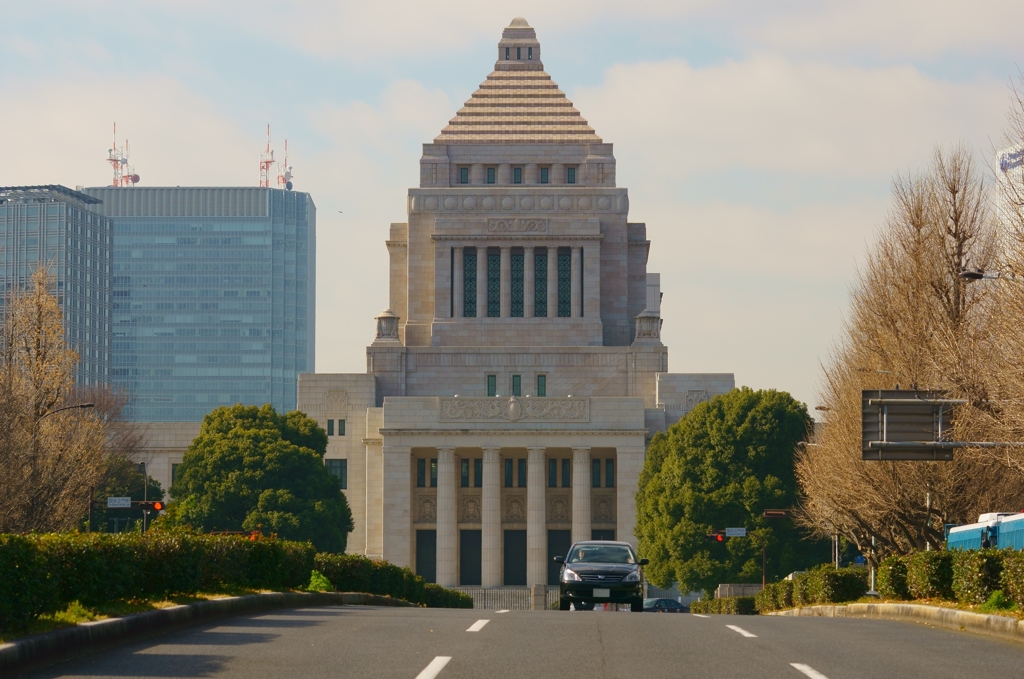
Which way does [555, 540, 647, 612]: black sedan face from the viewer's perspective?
toward the camera

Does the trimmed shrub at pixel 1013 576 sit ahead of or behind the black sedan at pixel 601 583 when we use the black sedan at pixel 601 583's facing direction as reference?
ahead

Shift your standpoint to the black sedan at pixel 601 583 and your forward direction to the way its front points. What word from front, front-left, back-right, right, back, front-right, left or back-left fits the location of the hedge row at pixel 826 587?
back-left

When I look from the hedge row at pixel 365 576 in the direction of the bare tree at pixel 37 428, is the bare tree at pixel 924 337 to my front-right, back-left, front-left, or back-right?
back-right

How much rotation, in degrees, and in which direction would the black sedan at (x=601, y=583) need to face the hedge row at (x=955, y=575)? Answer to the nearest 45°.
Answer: approximately 45° to its left

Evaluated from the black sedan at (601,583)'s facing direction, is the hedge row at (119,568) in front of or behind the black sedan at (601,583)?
in front

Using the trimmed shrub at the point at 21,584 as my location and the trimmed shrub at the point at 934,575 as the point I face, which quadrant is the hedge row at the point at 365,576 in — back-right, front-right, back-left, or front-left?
front-left

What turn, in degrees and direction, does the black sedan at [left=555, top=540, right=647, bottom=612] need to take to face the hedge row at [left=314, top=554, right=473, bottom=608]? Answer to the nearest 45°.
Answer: approximately 135° to its right

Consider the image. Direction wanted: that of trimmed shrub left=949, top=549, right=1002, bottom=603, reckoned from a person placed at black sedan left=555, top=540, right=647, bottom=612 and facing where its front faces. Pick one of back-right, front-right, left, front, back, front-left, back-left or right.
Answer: front-left

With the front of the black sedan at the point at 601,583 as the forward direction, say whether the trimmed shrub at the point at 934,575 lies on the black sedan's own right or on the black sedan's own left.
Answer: on the black sedan's own left

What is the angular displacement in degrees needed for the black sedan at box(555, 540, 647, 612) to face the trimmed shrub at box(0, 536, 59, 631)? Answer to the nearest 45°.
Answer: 0° — it already faces it

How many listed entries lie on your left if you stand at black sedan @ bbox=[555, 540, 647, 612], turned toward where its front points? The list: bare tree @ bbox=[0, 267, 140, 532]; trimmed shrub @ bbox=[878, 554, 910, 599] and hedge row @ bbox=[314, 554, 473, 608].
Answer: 1

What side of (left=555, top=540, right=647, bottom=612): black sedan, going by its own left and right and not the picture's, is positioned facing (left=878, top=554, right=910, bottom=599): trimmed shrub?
left
